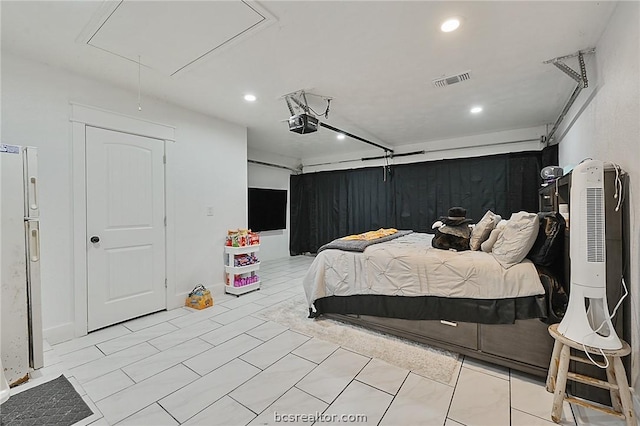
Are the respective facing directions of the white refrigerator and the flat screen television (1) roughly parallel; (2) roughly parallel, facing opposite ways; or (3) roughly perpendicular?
roughly perpendicular

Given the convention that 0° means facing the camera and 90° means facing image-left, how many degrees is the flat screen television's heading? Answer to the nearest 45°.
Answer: approximately 315°

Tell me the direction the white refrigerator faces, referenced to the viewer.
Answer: facing to the right of the viewer
